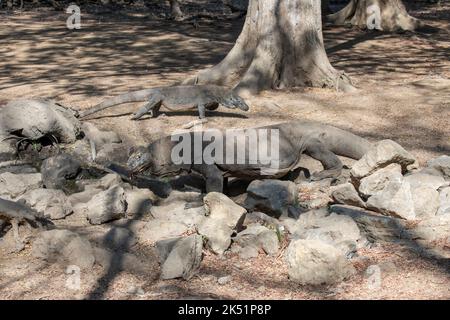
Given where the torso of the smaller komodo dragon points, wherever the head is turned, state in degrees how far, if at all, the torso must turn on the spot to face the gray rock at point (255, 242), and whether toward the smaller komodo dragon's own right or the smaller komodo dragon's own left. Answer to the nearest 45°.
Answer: approximately 90° to the smaller komodo dragon's own right

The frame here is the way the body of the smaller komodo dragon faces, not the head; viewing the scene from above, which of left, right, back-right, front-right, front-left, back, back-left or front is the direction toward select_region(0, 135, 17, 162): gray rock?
back-right

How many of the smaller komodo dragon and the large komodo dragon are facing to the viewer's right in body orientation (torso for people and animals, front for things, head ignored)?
1

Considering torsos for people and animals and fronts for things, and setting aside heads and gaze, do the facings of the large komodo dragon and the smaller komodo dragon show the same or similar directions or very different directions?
very different directions

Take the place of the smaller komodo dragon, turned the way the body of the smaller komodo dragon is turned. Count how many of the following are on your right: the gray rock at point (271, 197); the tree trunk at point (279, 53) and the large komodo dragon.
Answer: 2

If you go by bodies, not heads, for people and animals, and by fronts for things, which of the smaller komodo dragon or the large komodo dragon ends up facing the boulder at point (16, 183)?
the large komodo dragon

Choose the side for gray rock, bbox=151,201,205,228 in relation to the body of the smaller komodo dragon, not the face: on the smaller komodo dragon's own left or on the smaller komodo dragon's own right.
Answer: on the smaller komodo dragon's own right

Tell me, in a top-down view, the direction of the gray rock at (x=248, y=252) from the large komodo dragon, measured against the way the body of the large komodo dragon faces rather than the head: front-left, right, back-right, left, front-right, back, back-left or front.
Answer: left

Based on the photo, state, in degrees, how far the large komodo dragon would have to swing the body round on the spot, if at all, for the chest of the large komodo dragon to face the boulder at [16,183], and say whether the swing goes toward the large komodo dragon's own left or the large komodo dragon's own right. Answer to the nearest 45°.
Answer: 0° — it already faces it

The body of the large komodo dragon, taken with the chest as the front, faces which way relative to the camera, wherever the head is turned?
to the viewer's left

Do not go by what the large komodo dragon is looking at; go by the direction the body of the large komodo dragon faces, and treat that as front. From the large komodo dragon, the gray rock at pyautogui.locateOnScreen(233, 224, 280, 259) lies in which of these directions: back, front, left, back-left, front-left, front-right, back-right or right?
left

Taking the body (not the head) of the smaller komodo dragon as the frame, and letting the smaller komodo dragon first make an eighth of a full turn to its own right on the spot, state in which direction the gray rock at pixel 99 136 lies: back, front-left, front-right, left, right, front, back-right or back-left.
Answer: right

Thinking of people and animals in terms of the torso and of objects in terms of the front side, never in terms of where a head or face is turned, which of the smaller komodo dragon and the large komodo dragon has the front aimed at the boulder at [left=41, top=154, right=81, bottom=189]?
the large komodo dragon

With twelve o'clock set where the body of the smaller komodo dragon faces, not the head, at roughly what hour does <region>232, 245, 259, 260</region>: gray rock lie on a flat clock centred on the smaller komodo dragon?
The gray rock is roughly at 3 o'clock from the smaller komodo dragon.

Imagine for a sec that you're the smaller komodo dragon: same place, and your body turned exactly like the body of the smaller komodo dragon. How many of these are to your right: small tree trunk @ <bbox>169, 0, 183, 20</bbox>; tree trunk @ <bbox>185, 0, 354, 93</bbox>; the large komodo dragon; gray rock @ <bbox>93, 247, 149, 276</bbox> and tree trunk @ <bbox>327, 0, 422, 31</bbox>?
2

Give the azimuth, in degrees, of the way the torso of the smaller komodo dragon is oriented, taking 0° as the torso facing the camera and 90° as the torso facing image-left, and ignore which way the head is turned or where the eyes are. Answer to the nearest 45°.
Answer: approximately 270°
